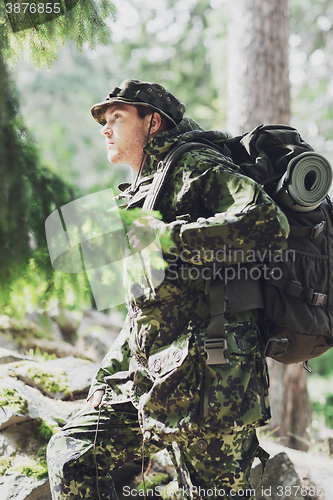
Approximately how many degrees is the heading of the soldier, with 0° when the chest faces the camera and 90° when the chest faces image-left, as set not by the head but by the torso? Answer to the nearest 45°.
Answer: approximately 90°

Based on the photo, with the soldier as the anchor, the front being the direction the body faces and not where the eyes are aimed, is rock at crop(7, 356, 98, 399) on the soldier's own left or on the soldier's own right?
on the soldier's own right

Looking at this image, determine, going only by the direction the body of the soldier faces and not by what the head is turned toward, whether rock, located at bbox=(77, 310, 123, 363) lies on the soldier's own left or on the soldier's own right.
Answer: on the soldier's own right
